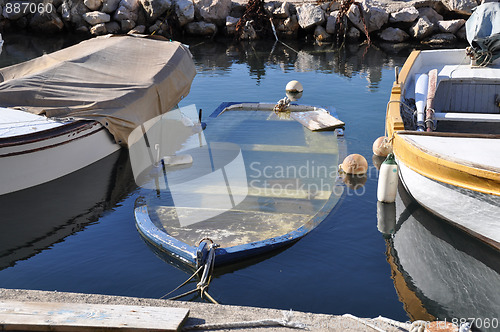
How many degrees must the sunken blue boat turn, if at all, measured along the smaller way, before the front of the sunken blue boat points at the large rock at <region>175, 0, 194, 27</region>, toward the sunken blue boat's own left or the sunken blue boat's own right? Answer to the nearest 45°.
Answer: approximately 180°

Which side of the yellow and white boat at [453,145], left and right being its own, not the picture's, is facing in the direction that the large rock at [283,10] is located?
back

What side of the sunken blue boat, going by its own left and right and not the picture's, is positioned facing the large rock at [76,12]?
back

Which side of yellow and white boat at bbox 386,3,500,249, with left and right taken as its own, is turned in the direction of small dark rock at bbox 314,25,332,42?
back

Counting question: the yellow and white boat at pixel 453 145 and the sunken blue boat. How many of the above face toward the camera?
2

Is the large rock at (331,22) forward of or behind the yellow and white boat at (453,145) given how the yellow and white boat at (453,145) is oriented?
behind
